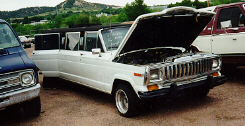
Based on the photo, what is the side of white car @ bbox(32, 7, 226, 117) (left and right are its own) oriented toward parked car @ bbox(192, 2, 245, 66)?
left

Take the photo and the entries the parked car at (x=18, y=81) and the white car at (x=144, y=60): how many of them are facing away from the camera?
0

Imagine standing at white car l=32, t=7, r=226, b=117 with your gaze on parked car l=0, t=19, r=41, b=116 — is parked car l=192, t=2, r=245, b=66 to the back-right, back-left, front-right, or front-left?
back-right

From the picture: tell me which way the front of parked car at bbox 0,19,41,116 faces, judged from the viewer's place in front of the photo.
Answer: facing the viewer and to the right of the viewer
